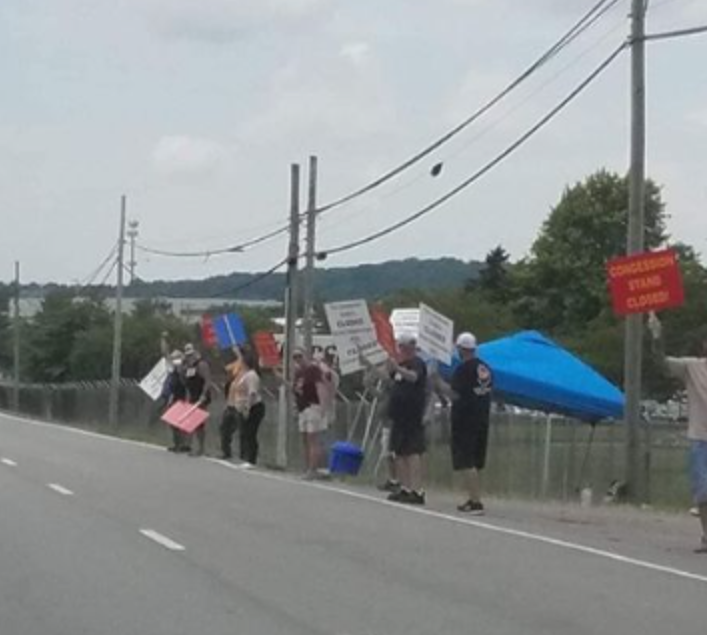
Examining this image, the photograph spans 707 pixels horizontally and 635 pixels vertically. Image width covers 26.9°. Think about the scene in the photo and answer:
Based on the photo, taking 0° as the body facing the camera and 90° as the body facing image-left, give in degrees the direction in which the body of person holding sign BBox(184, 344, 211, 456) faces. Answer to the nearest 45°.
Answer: approximately 45°

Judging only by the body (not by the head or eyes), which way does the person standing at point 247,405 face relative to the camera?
to the viewer's left

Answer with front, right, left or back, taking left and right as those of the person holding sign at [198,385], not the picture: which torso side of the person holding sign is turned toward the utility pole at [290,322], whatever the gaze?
left

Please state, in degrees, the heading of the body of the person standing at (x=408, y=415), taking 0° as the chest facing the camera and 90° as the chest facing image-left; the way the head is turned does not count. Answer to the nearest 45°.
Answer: approximately 45°

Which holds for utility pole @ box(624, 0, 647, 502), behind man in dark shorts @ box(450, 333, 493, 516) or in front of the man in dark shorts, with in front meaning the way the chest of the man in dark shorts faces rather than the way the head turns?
behind
